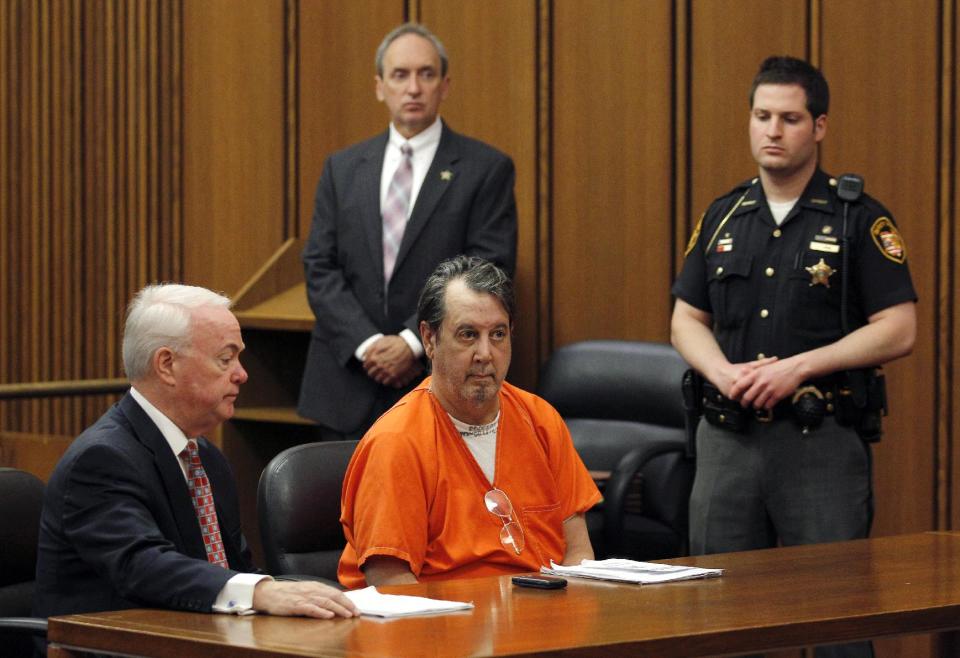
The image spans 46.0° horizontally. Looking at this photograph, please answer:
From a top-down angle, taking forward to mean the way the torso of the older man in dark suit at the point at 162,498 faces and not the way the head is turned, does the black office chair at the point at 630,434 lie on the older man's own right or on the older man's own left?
on the older man's own left

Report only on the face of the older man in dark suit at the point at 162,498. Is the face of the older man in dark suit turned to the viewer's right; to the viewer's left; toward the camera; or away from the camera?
to the viewer's right

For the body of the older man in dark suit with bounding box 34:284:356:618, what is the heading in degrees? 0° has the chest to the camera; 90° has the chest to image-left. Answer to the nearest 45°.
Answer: approximately 315°

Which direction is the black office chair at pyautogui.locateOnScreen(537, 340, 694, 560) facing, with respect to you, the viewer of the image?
facing the viewer and to the left of the viewer

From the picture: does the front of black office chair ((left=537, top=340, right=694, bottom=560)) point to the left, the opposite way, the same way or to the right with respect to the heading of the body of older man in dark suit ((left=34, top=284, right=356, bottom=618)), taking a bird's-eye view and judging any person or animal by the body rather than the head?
to the right

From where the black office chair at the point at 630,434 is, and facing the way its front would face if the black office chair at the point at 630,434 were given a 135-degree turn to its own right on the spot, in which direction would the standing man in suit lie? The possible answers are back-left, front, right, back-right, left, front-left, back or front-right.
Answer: left

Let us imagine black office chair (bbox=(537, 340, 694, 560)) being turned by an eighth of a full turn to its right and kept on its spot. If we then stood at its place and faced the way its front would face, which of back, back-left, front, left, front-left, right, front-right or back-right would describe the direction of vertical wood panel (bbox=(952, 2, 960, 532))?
back

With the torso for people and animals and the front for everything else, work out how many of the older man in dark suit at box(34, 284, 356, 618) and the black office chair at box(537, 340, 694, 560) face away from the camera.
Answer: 0

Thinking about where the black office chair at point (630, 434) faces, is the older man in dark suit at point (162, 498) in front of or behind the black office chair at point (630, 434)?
in front
